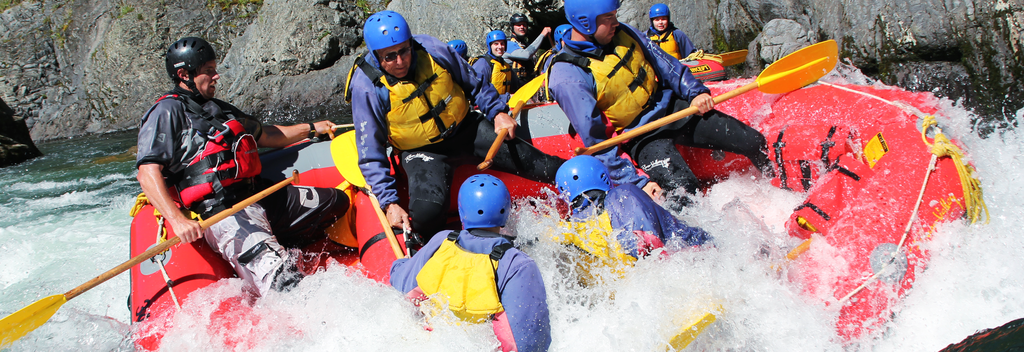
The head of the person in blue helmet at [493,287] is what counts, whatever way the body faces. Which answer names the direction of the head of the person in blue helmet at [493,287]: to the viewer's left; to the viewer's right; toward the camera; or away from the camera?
away from the camera

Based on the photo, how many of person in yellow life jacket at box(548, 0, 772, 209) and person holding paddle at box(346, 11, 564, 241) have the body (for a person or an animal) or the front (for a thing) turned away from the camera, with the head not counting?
0

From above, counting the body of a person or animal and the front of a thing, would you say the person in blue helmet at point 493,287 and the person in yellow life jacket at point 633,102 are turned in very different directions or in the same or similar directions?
very different directions

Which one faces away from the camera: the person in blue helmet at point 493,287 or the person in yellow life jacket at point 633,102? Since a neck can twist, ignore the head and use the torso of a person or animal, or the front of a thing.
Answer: the person in blue helmet

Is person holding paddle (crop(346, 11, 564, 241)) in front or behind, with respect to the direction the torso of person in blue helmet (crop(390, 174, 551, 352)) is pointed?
in front

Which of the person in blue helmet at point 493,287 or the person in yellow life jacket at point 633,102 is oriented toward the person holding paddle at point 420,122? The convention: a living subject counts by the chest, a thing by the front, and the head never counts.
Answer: the person in blue helmet

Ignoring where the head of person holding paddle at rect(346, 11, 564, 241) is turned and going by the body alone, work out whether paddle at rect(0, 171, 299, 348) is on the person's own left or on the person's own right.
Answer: on the person's own right

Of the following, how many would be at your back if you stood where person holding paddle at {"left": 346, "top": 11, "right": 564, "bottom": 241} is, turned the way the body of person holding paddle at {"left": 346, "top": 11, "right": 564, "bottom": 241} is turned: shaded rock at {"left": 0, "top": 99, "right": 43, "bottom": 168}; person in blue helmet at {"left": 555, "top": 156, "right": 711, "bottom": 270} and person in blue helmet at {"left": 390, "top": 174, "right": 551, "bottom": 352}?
1

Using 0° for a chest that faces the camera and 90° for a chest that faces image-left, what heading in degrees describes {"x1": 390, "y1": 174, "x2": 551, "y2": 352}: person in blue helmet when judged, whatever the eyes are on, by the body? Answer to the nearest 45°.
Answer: approximately 180°

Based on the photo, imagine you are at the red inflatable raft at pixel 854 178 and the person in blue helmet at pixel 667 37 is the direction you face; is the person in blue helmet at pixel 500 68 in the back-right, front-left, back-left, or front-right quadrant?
front-left

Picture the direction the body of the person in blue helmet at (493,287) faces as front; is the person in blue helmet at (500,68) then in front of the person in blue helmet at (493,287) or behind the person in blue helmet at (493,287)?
in front

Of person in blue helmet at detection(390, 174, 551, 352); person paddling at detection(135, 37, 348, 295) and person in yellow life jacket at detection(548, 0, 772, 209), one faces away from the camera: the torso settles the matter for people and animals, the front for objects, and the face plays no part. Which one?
the person in blue helmet

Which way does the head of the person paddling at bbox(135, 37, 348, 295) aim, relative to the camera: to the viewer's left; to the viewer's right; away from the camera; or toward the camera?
to the viewer's right

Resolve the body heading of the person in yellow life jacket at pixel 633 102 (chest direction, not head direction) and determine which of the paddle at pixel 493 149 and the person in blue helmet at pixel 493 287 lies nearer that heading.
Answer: the person in blue helmet

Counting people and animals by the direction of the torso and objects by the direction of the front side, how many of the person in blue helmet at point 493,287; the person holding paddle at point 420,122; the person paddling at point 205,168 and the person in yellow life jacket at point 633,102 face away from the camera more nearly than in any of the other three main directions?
1
